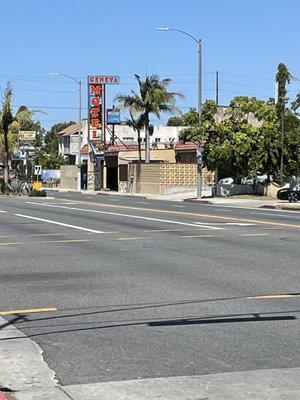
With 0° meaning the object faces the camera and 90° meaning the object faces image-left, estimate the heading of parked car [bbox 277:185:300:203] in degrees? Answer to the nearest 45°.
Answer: approximately 45°
